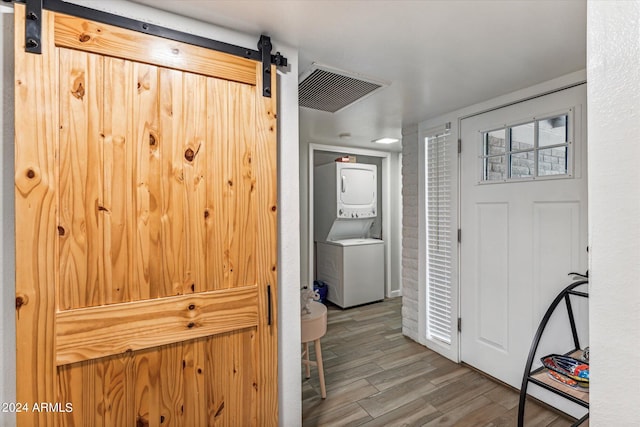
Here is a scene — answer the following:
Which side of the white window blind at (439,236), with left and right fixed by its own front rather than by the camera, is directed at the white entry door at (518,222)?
left

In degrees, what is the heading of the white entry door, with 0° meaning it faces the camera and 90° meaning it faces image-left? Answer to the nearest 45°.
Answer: approximately 45°

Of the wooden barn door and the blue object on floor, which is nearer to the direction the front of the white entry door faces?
the wooden barn door

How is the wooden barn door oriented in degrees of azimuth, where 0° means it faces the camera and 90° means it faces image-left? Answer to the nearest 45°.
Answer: approximately 315°

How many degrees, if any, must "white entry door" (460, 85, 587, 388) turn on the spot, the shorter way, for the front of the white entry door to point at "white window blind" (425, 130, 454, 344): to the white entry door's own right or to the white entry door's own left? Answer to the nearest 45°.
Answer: approximately 90° to the white entry door's own right

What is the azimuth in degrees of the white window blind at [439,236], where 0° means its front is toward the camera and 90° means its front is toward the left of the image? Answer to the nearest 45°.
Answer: approximately 45°

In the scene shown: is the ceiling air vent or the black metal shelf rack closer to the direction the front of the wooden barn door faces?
the black metal shelf rack

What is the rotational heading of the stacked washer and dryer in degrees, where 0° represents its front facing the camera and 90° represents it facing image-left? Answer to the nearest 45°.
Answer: approximately 315°
